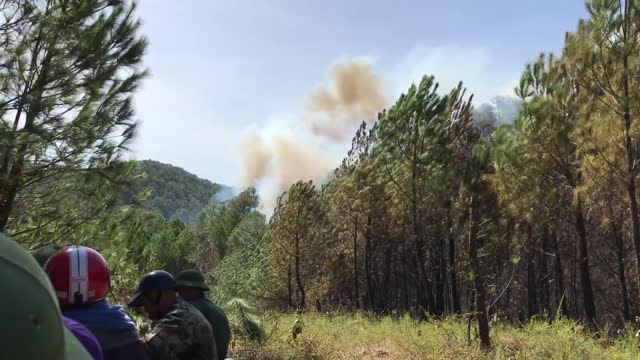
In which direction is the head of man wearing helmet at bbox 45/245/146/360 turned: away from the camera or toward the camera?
away from the camera

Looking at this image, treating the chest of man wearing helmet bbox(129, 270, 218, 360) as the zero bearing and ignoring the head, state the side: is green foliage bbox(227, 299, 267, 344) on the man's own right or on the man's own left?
on the man's own right

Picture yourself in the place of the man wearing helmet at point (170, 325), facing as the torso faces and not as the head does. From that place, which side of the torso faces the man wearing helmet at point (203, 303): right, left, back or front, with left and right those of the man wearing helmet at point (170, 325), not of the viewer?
right

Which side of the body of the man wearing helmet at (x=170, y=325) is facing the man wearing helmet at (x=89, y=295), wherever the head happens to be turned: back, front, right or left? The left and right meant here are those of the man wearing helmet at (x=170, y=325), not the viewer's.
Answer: left

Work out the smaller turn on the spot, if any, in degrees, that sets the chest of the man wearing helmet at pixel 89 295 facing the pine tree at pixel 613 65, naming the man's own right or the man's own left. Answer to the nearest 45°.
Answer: approximately 45° to the man's own right

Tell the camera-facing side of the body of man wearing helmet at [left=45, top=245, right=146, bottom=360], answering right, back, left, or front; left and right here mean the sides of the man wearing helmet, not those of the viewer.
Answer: back

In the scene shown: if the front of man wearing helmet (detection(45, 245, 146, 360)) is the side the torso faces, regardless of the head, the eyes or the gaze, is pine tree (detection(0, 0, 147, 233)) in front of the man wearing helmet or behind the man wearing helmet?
in front
